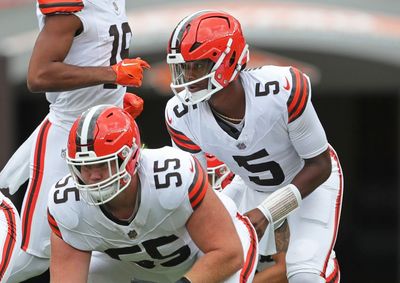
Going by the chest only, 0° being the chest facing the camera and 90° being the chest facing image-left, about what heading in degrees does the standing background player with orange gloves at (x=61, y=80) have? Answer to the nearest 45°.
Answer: approximately 315°

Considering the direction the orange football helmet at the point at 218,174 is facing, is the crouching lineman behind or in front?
in front

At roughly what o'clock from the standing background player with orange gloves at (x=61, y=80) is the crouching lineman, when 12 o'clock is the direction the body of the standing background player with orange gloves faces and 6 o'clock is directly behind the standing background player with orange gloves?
The crouching lineman is roughly at 1 o'clock from the standing background player with orange gloves.

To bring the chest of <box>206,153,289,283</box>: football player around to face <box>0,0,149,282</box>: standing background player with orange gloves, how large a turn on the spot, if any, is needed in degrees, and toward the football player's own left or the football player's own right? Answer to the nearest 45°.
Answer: approximately 45° to the football player's own right

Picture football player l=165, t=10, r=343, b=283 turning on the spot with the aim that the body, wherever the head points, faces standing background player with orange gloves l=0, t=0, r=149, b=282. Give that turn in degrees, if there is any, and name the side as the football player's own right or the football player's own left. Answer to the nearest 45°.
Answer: approximately 45° to the football player's own right

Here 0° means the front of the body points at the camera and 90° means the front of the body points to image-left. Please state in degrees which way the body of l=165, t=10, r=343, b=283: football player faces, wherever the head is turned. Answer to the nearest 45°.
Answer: approximately 45°

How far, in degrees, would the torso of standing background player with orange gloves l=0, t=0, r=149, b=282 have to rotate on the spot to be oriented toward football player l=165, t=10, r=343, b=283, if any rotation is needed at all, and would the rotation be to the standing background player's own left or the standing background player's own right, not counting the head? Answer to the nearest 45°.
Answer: approximately 45° to the standing background player's own left
